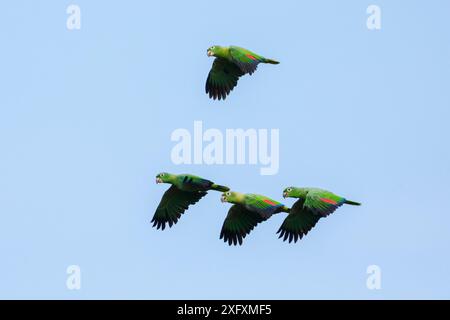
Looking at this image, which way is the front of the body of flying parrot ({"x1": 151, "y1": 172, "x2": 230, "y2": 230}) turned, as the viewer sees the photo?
to the viewer's left

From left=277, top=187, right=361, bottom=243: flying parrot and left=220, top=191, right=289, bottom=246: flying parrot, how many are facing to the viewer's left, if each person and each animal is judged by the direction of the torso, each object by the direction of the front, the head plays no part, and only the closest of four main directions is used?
2

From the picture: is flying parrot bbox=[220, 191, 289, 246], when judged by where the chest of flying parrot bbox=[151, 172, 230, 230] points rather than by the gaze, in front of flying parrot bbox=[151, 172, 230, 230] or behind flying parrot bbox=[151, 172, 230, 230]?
behind

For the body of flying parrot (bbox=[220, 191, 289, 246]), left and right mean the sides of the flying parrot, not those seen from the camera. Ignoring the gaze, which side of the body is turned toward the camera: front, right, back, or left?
left

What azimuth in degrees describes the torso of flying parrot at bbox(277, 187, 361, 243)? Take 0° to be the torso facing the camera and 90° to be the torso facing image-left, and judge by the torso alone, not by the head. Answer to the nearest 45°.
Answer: approximately 90°

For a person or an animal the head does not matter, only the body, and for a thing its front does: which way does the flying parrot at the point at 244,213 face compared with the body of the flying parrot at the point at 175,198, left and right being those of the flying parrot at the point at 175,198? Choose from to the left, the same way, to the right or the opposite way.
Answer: the same way

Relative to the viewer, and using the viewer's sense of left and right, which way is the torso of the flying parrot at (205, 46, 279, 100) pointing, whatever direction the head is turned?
facing to the left of the viewer

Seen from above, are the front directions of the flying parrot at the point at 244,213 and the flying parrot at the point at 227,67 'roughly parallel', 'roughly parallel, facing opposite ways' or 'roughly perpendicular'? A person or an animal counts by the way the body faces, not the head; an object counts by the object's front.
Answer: roughly parallel

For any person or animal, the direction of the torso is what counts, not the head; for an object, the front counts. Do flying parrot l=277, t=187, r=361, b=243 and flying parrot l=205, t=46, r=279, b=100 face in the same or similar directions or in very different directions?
same or similar directions

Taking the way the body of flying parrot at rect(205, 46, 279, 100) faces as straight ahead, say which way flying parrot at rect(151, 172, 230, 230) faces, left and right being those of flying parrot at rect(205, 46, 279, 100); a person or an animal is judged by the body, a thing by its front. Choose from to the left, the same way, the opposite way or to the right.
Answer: the same way

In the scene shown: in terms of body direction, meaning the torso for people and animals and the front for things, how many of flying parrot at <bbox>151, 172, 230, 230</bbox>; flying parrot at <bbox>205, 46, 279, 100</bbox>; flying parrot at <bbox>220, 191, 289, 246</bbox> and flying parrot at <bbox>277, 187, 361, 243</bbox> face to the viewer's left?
4
